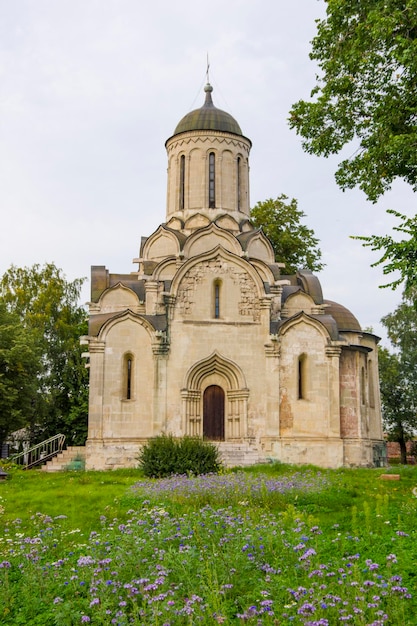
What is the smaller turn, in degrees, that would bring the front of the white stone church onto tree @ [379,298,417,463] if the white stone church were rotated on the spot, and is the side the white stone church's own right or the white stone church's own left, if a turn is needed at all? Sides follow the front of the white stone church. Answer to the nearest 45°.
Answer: approximately 135° to the white stone church's own left

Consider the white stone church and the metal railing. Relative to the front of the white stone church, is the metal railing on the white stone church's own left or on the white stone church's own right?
on the white stone church's own right

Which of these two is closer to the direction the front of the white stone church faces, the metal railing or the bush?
the bush

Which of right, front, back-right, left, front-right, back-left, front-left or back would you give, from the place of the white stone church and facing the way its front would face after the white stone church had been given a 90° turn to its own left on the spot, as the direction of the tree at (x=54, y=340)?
back-left

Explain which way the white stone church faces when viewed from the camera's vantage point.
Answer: facing the viewer

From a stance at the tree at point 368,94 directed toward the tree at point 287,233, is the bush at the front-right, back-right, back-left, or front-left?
front-left

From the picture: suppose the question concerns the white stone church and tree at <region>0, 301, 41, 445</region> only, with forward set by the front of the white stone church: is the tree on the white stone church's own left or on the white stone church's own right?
on the white stone church's own right

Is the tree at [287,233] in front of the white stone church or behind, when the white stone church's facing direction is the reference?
behind

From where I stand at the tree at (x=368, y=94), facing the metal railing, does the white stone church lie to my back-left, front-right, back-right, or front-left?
front-right

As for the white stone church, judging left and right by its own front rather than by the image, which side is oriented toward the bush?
front
